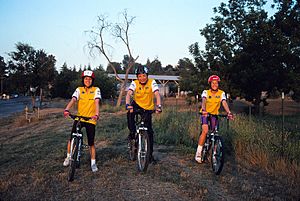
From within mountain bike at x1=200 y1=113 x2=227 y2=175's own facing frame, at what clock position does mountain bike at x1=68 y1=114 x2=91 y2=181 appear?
mountain bike at x1=68 y1=114 x2=91 y2=181 is roughly at 2 o'clock from mountain bike at x1=200 y1=113 x2=227 y2=175.

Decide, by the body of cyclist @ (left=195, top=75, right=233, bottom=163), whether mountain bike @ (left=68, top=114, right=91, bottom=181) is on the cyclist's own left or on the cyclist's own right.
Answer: on the cyclist's own right

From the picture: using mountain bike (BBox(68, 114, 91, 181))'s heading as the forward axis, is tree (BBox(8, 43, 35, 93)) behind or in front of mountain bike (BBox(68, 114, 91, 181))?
behind

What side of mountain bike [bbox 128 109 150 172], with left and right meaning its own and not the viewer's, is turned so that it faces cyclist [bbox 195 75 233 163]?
left

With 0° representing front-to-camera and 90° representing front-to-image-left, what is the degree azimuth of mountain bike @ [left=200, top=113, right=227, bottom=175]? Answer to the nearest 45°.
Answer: approximately 0°

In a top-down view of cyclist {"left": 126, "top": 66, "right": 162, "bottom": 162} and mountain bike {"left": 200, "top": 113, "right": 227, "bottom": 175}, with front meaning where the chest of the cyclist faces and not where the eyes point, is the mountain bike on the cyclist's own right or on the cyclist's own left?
on the cyclist's own left

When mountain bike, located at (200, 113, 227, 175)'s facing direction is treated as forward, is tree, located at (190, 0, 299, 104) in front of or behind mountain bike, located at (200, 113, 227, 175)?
behind

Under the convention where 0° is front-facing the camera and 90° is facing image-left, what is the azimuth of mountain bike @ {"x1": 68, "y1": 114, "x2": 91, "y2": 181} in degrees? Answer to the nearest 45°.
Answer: approximately 0°

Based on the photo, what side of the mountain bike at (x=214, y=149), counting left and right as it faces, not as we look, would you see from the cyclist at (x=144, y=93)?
right
